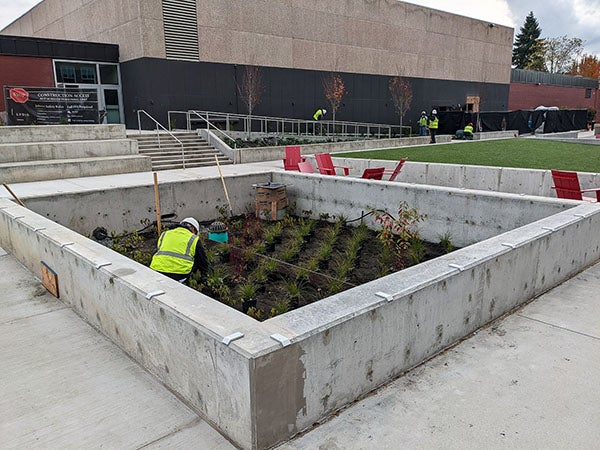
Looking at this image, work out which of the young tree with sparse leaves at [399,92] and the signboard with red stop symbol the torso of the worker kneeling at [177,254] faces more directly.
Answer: the young tree with sparse leaves

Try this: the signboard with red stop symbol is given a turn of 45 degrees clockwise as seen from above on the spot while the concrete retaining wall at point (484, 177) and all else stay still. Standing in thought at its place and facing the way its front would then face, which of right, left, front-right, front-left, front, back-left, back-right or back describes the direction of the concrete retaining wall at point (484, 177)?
left

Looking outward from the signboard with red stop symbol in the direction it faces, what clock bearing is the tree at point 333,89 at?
The tree is roughly at 8 o'clock from the signboard with red stop symbol.

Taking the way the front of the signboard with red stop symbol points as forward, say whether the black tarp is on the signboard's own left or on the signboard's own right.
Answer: on the signboard's own left

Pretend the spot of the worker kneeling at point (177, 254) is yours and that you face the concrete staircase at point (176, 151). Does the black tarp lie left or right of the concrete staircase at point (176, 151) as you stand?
right

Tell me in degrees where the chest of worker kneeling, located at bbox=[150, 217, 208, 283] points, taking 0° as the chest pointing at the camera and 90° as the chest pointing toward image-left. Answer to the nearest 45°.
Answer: approximately 225°

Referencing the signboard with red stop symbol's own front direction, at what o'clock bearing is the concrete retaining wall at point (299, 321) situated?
The concrete retaining wall is roughly at 12 o'clock from the signboard with red stop symbol.

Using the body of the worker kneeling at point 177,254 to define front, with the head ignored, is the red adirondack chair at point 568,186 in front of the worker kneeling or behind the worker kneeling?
in front

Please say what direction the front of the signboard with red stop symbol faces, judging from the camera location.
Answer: facing the viewer

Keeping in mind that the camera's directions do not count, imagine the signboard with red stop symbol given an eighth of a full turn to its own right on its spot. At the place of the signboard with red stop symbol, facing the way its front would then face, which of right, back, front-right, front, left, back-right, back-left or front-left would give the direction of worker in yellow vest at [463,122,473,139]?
back-left

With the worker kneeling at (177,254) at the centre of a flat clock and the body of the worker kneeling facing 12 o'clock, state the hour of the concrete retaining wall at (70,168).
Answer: The concrete retaining wall is roughly at 10 o'clock from the worker kneeling.

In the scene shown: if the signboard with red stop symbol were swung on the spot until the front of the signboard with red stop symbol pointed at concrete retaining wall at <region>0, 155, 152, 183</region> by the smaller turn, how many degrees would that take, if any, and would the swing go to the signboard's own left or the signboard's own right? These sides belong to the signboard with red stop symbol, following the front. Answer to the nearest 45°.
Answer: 0° — it already faces it

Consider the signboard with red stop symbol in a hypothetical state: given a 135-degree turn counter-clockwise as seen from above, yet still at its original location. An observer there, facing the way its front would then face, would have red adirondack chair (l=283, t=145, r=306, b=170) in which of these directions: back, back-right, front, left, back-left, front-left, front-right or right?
right

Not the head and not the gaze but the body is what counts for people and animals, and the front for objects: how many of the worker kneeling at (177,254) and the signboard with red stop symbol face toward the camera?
1
